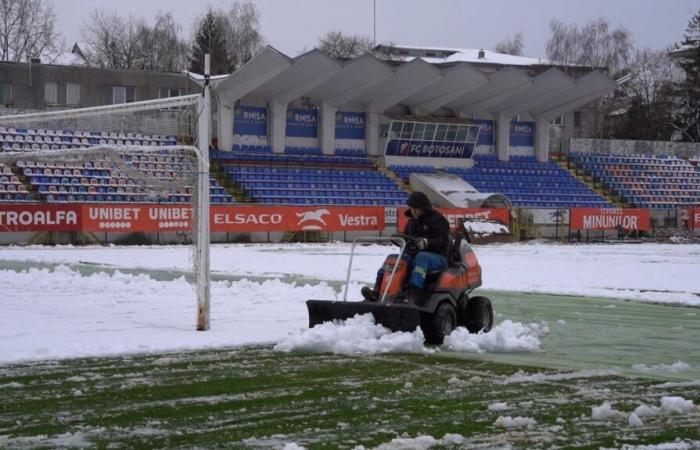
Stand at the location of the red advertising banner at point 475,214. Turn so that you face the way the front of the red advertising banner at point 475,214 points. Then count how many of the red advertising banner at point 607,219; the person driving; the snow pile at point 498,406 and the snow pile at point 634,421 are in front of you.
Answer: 3

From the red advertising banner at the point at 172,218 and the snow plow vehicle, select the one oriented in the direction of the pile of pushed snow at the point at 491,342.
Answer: the red advertising banner

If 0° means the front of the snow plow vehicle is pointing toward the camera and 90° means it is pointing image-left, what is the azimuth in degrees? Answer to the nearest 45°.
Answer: approximately 45°

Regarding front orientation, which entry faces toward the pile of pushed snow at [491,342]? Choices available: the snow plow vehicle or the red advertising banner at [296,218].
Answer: the red advertising banner

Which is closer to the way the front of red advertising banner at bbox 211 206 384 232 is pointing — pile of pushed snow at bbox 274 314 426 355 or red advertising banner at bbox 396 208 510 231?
the pile of pushed snow

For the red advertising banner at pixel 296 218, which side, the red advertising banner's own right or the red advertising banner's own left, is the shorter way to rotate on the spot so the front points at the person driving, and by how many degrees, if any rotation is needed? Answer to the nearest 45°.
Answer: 0° — it already faces them

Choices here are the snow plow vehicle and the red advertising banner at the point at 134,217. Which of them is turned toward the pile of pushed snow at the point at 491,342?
the red advertising banner
